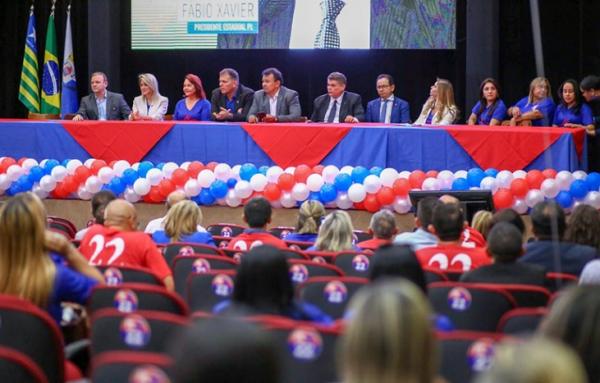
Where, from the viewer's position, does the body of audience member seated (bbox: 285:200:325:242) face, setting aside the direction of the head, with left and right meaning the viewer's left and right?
facing away from the viewer

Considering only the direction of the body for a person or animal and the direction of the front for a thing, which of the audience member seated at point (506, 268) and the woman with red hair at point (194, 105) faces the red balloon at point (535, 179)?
the audience member seated

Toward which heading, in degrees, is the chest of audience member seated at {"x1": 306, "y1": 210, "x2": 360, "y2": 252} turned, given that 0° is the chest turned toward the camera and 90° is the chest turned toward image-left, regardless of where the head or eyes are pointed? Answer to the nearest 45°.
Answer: approximately 180°

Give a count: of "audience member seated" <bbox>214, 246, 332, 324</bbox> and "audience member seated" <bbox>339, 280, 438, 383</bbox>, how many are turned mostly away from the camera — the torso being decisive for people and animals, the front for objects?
2

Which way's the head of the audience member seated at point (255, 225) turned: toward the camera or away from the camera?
away from the camera

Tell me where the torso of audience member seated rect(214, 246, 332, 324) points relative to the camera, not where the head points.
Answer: away from the camera

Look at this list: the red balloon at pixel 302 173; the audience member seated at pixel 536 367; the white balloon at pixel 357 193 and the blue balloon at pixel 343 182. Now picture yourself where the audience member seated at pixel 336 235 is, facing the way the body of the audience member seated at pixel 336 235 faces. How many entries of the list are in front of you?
3

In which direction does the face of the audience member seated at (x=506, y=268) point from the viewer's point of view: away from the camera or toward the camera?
away from the camera

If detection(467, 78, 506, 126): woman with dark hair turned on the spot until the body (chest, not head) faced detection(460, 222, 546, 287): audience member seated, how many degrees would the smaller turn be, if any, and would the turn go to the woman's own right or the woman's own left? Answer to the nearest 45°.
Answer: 0° — they already face them

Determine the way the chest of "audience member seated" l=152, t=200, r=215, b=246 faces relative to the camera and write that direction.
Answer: away from the camera

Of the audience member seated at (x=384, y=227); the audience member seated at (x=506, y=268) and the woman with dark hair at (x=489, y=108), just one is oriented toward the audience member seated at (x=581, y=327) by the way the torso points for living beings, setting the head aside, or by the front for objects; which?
the woman with dark hair

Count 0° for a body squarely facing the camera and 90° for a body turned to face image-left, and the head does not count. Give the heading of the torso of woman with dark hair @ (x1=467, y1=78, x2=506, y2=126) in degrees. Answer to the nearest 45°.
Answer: approximately 0°

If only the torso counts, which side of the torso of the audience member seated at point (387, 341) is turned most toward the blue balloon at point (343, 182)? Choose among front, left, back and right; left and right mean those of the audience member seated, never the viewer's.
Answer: front

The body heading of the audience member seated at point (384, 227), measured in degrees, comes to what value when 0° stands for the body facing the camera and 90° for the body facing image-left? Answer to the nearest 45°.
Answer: approximately 180°

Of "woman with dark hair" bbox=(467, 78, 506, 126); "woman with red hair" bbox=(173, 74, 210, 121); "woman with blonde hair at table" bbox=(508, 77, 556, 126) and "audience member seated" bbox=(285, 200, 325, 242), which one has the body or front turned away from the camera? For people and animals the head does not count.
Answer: the audience member seated

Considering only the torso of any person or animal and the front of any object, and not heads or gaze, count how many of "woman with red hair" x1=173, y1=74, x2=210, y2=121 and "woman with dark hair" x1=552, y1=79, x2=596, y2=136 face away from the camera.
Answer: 0
